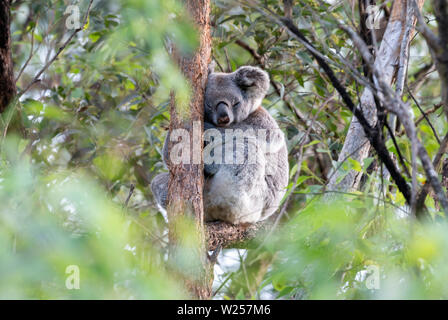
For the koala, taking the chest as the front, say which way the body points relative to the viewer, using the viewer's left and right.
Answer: facing the viewer and to the left of the viewer

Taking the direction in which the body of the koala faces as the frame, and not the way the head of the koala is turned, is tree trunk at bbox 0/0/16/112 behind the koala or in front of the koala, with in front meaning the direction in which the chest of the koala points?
in front

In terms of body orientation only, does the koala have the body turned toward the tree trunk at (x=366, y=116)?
no
